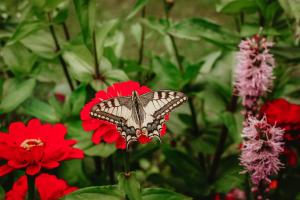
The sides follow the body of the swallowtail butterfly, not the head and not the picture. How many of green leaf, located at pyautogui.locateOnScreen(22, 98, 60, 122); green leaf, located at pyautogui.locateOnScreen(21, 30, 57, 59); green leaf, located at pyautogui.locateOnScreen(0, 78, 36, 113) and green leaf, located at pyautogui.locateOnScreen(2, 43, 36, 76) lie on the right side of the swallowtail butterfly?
0

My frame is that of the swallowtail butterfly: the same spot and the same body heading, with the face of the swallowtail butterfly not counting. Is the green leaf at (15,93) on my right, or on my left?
on my left

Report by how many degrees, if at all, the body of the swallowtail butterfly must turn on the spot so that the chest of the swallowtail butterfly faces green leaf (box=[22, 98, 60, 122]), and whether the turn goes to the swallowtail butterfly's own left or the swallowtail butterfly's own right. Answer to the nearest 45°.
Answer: approximately 45° to the swallowtail butterfly's own left

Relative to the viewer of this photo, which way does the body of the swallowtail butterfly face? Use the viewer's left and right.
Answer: facing away from the viewer

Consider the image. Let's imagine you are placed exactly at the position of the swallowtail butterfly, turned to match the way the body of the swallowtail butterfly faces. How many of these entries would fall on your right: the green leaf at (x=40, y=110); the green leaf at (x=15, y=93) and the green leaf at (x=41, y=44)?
0

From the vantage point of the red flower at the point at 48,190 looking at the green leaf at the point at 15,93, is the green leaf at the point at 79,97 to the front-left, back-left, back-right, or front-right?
front-right

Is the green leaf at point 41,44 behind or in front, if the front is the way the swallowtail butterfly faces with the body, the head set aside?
in front
